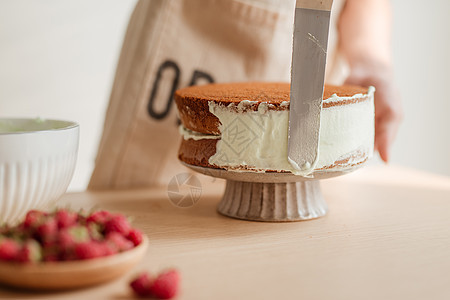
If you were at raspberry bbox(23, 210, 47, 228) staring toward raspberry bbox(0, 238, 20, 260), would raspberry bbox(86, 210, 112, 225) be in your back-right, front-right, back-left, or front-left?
back-left

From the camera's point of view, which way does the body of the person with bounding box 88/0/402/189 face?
toward the camera

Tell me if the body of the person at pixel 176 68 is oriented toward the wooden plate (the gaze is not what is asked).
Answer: yes

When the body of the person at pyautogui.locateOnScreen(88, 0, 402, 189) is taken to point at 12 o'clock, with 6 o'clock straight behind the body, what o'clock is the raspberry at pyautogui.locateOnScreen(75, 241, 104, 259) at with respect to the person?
The raspberry is roughly at 12 o'clock from the person.

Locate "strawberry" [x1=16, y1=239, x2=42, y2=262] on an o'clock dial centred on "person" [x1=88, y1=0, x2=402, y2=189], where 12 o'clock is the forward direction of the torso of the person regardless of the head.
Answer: The strawberry is roughly at 12 o'clock from the person.
